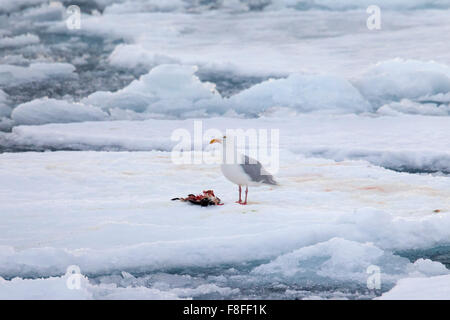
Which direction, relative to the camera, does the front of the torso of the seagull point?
to the viewer's left
